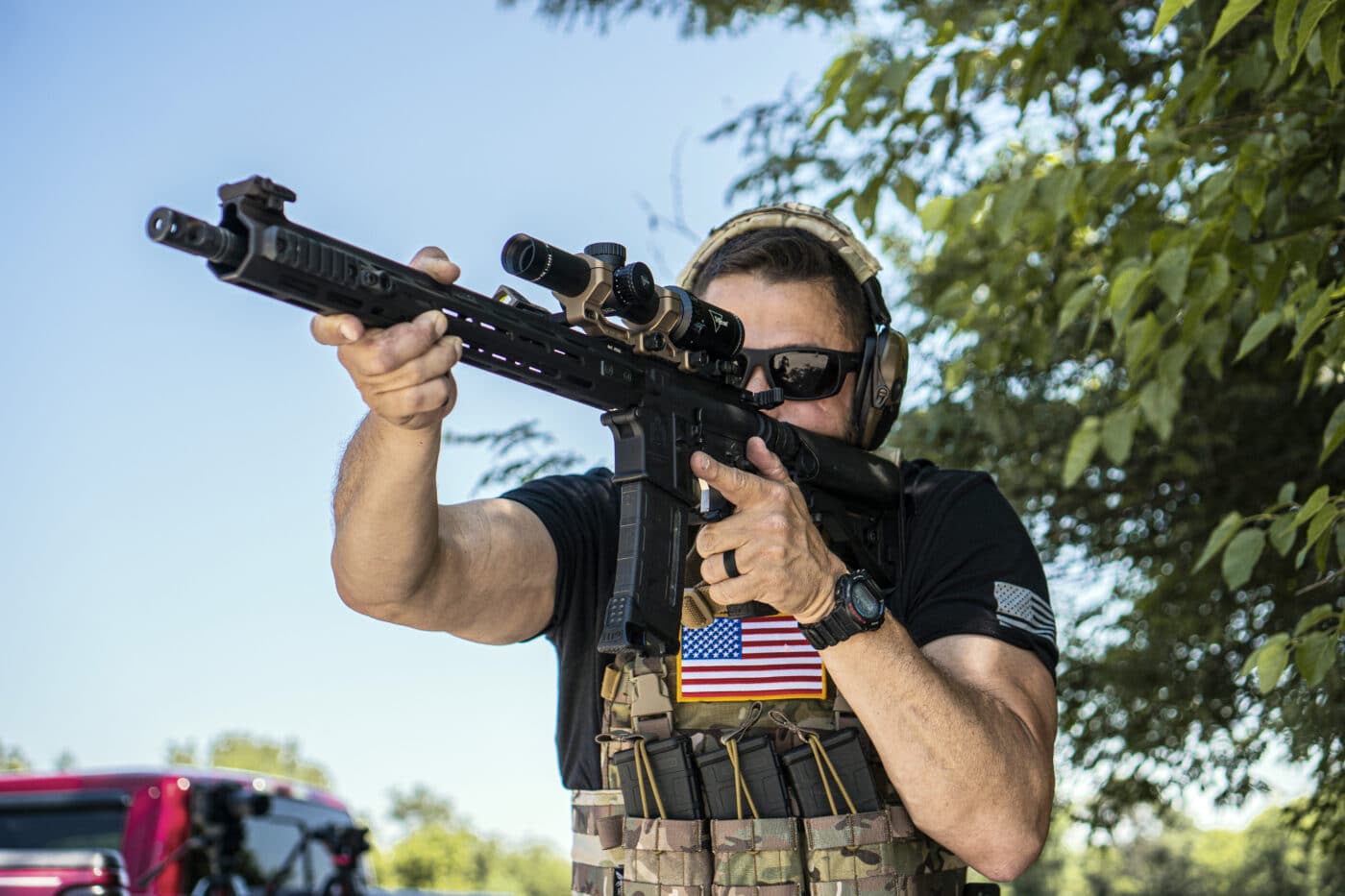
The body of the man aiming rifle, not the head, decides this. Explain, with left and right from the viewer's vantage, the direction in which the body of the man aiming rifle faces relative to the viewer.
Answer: facing the viewer and to the left of the viewer

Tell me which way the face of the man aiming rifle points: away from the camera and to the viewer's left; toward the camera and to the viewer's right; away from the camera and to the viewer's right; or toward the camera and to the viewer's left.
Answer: toward the camera and to the viewer's left

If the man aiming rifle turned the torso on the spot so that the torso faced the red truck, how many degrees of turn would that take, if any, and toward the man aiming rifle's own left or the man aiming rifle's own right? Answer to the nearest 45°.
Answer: approximately 90° to the man aiming rifle's own right
